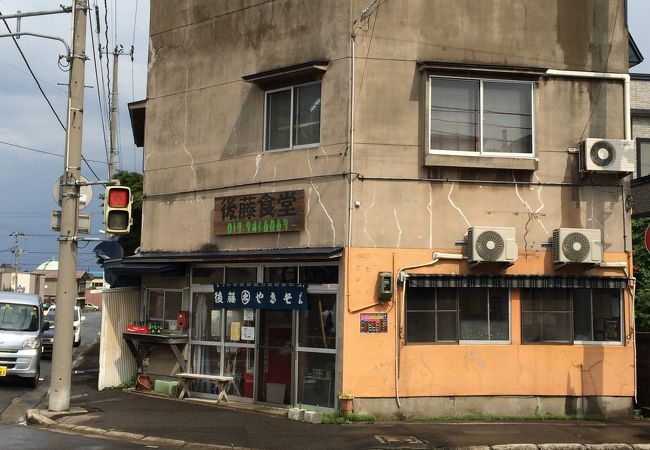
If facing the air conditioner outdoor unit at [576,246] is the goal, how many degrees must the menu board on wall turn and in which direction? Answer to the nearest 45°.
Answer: approximately 90° to its left

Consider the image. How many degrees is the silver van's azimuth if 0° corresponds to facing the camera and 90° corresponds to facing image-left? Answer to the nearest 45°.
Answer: approximately 0°

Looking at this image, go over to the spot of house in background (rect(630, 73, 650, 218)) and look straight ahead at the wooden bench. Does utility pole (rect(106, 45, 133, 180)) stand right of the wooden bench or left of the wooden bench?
right

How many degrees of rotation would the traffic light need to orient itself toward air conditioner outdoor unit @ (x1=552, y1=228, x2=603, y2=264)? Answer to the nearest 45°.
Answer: approximately 90° to its left

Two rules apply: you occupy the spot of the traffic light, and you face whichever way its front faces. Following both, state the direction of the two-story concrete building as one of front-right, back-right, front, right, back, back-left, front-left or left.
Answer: left

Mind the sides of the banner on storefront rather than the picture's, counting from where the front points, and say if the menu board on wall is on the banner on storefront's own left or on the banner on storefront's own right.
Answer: on the banner on storefront's own left
